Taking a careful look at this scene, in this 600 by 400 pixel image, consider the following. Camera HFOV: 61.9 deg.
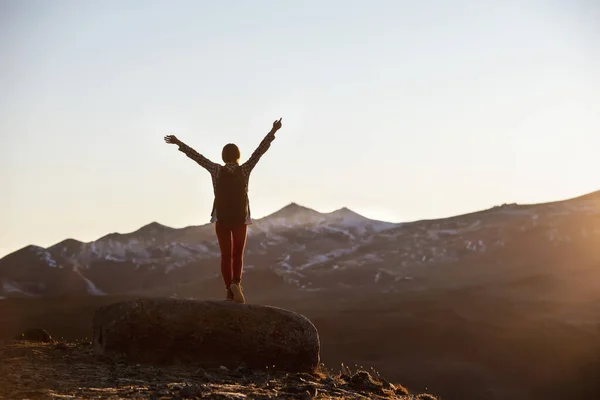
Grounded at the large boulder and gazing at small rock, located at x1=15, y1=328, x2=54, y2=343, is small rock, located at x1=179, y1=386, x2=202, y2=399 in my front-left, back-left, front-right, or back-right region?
back-left

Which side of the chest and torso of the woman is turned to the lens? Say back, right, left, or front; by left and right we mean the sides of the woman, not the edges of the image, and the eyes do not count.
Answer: back

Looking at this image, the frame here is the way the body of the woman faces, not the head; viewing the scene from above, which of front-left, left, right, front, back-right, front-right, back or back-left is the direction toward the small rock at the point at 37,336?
front-left

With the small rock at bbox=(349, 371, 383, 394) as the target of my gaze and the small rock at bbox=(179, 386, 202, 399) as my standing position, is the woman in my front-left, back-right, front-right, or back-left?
front-left

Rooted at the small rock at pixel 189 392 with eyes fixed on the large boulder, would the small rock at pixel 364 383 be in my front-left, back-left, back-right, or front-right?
front-right

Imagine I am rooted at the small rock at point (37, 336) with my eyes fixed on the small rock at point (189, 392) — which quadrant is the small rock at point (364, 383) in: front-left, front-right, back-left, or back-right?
front-left

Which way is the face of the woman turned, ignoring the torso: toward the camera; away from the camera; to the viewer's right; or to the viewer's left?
away from the camera
